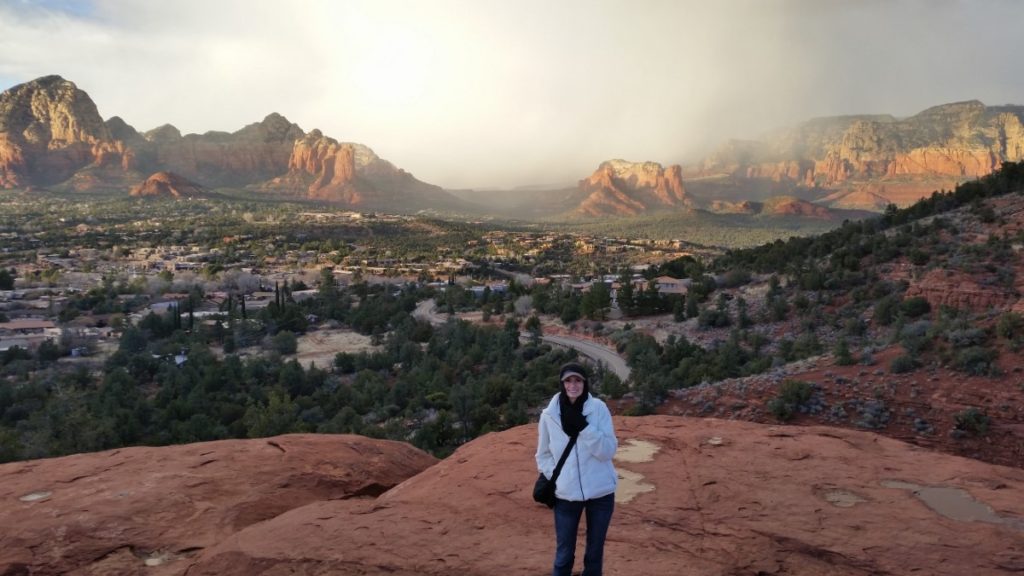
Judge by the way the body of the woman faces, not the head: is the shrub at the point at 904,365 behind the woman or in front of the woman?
behind

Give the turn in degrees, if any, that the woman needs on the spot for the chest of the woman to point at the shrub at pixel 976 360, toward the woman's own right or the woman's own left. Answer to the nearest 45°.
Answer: approximately 135° to the woman's own left

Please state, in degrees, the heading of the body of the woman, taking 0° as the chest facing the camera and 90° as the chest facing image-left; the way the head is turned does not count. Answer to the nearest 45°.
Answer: approximately 0°

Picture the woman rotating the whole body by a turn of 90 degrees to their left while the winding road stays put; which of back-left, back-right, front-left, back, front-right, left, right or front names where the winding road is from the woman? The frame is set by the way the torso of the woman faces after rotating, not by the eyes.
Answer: left

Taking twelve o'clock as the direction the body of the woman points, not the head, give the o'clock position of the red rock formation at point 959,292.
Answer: The red rock formation is roughly at 7 o'clock from the woman.

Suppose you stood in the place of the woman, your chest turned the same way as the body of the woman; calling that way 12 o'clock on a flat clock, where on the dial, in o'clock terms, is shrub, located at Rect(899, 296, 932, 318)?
The shrub is roughly at 7 o'clock from the woman.

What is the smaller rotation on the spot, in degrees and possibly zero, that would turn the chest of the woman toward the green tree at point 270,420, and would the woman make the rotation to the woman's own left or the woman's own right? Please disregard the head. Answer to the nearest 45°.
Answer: approximately 135° to the woman's own right

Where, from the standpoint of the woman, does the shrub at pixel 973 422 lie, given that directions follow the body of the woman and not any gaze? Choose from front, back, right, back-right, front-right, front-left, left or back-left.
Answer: back-left

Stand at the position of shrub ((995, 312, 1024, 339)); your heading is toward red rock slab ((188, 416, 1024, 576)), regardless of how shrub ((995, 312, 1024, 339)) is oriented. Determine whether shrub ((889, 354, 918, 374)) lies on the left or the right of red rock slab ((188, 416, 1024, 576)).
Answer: right

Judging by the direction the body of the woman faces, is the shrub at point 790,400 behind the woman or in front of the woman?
behind

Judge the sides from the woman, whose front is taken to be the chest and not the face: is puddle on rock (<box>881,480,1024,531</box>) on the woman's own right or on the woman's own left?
on the woman's own left
